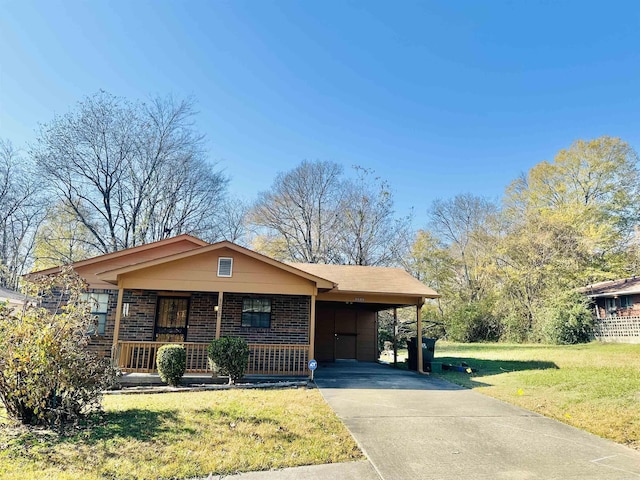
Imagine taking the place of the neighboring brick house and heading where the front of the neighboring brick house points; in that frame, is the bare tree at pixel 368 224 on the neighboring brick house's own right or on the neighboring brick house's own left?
on the neighboring brick house's own right

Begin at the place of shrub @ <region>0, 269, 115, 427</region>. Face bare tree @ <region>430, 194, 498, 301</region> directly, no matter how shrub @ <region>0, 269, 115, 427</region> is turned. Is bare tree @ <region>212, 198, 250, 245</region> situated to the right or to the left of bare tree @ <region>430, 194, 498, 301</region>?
left

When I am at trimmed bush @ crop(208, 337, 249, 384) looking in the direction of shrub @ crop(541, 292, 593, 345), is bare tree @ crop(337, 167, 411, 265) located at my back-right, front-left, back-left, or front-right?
front-left

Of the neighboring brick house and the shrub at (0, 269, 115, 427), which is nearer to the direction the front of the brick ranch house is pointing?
the shrub

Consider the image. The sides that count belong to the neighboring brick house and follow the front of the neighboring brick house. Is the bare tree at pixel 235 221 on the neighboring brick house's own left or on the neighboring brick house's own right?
on the neighboring brick house's own right

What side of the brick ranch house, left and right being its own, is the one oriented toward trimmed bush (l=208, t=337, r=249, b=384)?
front

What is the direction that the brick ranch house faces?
toward the camera

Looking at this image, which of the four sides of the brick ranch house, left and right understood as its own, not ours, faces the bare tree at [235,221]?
back

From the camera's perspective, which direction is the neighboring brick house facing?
toward the camera

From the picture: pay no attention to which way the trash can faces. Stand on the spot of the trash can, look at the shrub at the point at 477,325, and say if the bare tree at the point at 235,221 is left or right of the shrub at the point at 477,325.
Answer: left

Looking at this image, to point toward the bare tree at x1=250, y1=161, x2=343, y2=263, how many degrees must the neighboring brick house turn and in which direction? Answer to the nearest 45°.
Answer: approximately 90° to its right

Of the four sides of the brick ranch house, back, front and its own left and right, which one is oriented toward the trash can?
left

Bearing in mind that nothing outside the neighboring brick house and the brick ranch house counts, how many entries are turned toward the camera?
2

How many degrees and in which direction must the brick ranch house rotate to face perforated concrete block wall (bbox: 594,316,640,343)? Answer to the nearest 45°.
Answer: approximately 90° to its left
